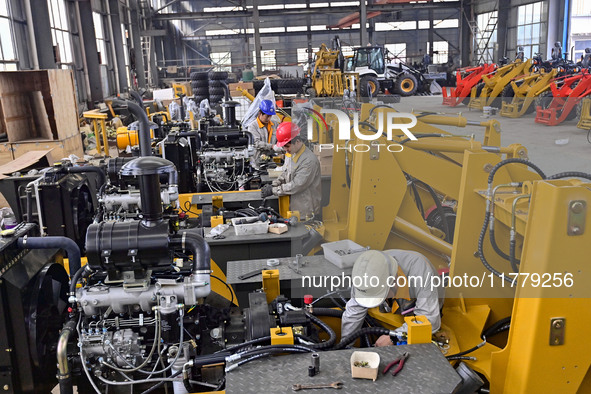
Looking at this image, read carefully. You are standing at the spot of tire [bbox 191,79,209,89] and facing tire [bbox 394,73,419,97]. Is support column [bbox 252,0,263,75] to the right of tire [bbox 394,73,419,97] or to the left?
left

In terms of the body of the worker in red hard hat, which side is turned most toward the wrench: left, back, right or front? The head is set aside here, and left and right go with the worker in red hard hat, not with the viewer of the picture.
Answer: left

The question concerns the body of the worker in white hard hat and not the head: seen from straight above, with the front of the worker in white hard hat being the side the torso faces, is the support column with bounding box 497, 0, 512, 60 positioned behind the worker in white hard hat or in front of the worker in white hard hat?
behind

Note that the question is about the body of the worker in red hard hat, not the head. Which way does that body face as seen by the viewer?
to the viewer's left

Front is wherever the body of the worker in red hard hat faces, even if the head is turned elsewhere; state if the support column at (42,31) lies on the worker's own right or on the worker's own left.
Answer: on the worker's own right

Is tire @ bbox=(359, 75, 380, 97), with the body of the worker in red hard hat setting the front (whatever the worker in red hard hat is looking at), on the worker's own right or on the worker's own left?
on the worker's own right

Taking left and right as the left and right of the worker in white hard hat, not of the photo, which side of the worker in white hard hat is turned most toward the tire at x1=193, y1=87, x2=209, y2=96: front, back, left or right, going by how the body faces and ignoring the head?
right

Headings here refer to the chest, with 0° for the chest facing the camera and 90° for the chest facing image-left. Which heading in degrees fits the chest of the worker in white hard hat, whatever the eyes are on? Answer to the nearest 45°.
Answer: approximately 45°

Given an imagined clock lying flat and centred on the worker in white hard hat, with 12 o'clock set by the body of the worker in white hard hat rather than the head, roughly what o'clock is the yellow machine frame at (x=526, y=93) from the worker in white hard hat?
The yellow machine frame is roughly at 5 o'clock from the worker in white hard hat.

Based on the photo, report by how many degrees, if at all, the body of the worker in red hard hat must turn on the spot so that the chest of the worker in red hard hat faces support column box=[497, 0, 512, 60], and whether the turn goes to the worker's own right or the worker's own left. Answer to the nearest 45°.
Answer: approximately 135° to the worker's own right

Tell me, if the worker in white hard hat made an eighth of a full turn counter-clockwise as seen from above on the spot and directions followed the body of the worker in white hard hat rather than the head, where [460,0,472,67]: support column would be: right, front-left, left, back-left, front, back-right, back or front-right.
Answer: back

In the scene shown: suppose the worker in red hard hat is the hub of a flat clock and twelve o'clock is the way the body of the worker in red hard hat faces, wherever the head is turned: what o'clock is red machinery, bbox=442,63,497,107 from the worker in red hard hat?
The red machinery is roughly at 4 o'clock from the worker in red hard hat.

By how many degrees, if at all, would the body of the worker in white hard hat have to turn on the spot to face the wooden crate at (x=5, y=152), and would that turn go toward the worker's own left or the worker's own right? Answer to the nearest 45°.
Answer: approximately 90° to the worker's own right

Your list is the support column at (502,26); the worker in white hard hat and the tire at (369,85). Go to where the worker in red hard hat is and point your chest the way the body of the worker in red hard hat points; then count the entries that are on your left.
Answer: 1
